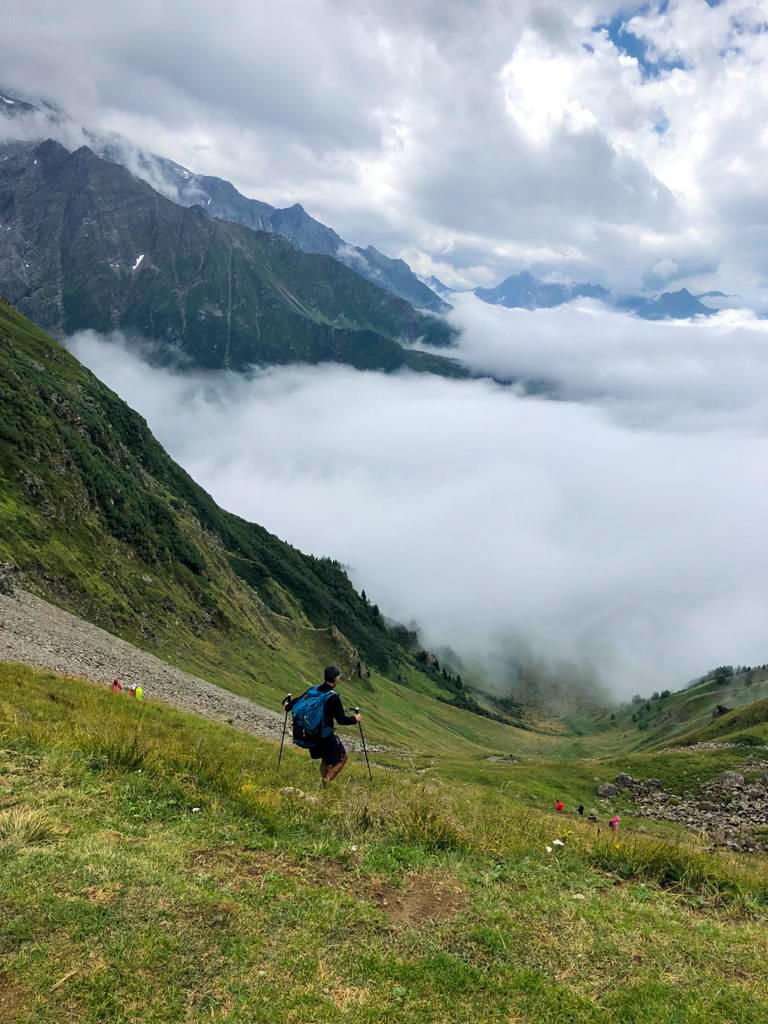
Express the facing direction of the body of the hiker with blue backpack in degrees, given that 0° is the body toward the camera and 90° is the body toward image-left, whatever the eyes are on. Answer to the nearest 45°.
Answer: approximately 225°
